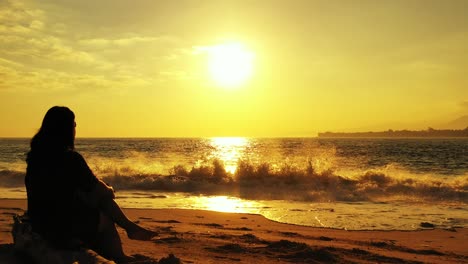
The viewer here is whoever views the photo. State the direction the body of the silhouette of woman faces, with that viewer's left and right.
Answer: facing to the right of the viewer

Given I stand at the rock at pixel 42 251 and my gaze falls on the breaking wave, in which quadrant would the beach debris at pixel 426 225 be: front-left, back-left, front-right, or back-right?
front-right

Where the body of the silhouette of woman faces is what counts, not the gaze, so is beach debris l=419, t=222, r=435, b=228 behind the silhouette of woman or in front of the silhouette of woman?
in front

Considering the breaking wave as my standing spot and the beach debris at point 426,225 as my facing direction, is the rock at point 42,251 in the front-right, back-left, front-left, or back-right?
front-right
